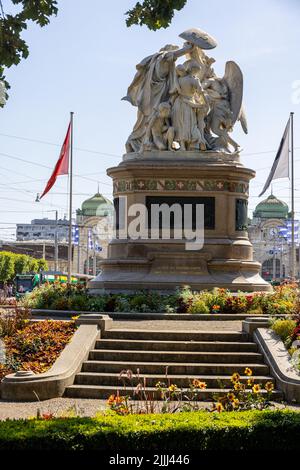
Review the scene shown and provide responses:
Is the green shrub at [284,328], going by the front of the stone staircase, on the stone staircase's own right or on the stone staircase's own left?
on the stone staircase's own left

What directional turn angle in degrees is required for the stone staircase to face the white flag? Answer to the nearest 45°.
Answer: approximately 180°

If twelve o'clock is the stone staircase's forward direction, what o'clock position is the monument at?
The monument is roughly at 6 o'clock from the stone staircase.

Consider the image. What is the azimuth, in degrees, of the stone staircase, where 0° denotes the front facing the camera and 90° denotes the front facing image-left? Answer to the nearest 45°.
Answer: approximately 0°

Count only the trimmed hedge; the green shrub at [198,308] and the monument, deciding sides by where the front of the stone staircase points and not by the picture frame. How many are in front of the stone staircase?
1

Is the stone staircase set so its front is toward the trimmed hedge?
yes

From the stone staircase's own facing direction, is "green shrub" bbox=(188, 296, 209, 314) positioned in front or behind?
behind

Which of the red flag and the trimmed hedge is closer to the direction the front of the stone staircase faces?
the trimmed hedge

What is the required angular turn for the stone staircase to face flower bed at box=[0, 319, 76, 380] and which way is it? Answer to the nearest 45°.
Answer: approximately 90° to its right

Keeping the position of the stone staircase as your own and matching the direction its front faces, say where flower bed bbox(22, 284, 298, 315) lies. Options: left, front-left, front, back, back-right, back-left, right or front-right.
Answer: back
